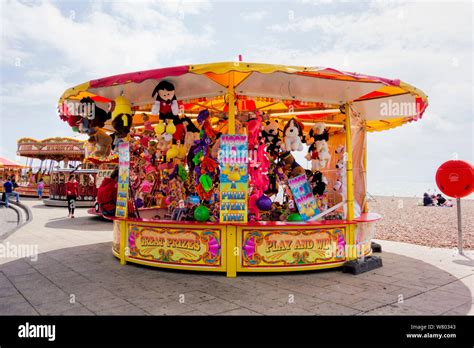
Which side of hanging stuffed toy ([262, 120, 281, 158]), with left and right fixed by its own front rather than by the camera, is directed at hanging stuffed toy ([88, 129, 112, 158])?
right

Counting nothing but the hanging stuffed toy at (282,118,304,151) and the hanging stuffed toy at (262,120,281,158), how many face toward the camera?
2

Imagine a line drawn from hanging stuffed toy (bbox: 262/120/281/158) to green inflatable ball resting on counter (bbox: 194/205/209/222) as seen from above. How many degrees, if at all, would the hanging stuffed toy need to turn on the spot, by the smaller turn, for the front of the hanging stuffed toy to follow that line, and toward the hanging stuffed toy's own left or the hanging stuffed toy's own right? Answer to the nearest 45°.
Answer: approximately 45° to the hanging stuffed toy's own right

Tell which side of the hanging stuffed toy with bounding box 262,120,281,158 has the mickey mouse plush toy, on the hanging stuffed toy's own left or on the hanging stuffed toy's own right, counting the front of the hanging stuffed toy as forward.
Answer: on the hanging stuffed toy's own right

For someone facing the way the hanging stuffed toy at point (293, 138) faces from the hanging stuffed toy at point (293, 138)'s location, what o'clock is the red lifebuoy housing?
The red lifebuoy housing is roughly at 8 o'clock from the hanging stuffed toy.

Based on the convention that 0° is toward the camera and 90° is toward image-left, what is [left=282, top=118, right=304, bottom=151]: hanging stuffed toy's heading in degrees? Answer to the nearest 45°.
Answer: approximately 0°

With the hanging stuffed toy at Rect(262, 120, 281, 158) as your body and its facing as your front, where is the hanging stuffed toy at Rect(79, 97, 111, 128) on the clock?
the hanging stuffed toy at Rect(79, 97, 111, 128) is roughly at 3 o'clock from the hanging stuffed toy at Rect(262, 120, 281, 158).

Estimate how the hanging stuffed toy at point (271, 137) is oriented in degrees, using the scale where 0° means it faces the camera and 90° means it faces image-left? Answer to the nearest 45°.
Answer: approximately 0°
